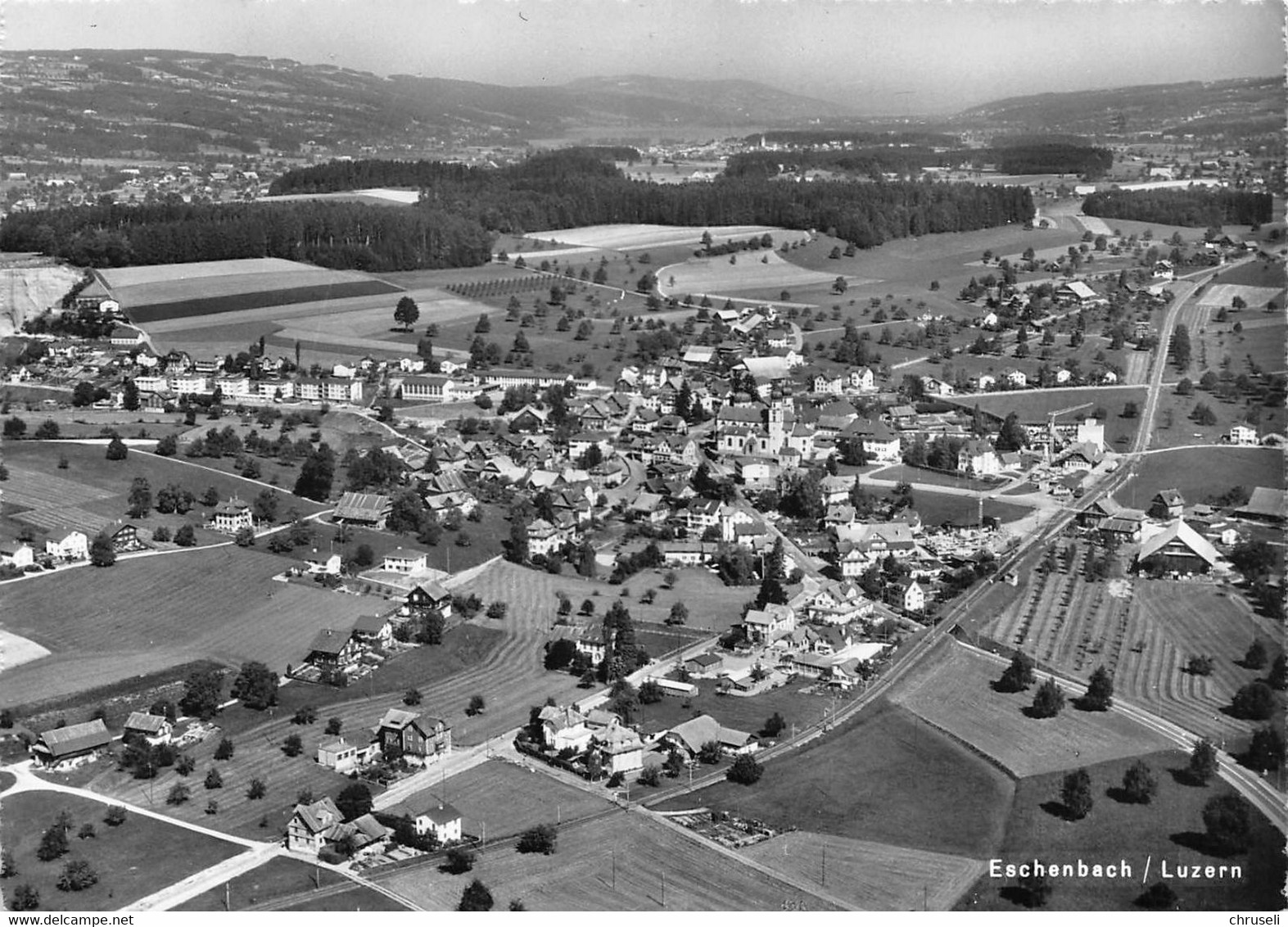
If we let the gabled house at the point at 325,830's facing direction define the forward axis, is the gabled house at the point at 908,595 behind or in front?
behind

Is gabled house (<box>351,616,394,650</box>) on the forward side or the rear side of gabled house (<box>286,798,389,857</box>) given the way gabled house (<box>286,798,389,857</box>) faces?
on the rear side

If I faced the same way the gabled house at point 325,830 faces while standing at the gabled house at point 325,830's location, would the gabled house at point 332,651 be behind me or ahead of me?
behind

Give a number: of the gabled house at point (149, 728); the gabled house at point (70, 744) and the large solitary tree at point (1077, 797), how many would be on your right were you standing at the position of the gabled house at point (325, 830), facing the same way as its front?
2

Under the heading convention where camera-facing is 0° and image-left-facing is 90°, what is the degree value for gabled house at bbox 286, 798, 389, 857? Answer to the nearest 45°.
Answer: approximately 45°

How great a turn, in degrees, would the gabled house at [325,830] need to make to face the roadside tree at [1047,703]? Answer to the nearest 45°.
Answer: approximately 135° to its left

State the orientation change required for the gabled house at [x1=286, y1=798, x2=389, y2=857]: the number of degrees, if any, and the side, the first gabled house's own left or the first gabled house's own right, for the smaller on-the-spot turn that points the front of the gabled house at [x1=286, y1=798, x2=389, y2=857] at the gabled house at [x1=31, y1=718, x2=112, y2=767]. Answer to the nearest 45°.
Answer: approximately 90° to the first gabled house's own right

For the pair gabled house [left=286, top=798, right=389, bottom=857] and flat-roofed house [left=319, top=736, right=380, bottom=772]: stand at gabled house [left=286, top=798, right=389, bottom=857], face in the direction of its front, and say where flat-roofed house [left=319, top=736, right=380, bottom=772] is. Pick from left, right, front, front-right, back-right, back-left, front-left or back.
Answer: back-right

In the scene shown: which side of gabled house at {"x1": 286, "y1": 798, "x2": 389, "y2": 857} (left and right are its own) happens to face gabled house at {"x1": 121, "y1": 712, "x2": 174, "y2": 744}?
right
